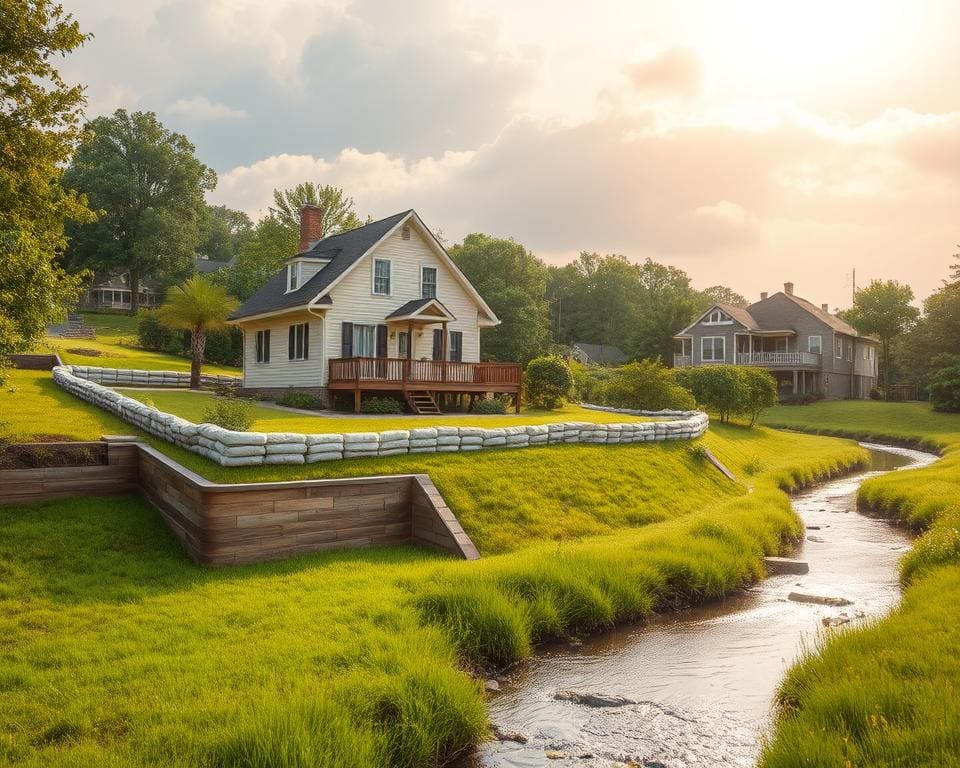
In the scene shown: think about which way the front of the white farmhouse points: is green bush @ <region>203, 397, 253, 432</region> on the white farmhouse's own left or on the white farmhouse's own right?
on the white farmhouse's own right

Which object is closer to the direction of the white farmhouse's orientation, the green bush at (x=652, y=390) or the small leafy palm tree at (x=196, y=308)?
the green bush

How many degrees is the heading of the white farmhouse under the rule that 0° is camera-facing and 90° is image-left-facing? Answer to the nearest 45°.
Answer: approximately 315°

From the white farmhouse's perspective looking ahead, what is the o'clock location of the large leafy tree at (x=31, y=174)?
The large leafy tree is roughly at 2 o'clock from the white farmhouse.
